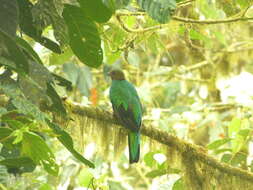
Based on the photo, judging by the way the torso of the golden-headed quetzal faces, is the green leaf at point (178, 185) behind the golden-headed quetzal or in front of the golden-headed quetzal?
behind

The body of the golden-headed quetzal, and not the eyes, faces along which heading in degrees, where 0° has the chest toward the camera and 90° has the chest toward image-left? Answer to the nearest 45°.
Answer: approximately 135°

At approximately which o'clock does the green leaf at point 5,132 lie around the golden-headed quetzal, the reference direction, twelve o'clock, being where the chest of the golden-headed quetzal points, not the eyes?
The green leaf is roughly at 8 o'clock from the golden-headed quetzal.
